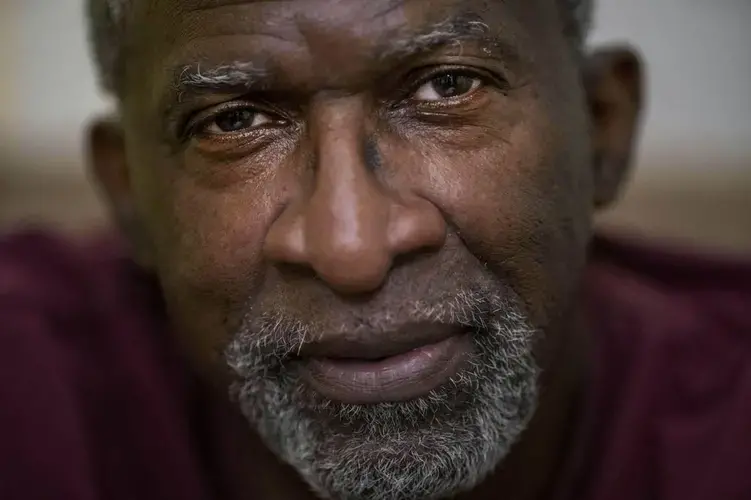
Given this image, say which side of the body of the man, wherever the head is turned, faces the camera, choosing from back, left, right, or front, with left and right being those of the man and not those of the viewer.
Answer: front

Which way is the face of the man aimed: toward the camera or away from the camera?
toward the camera
